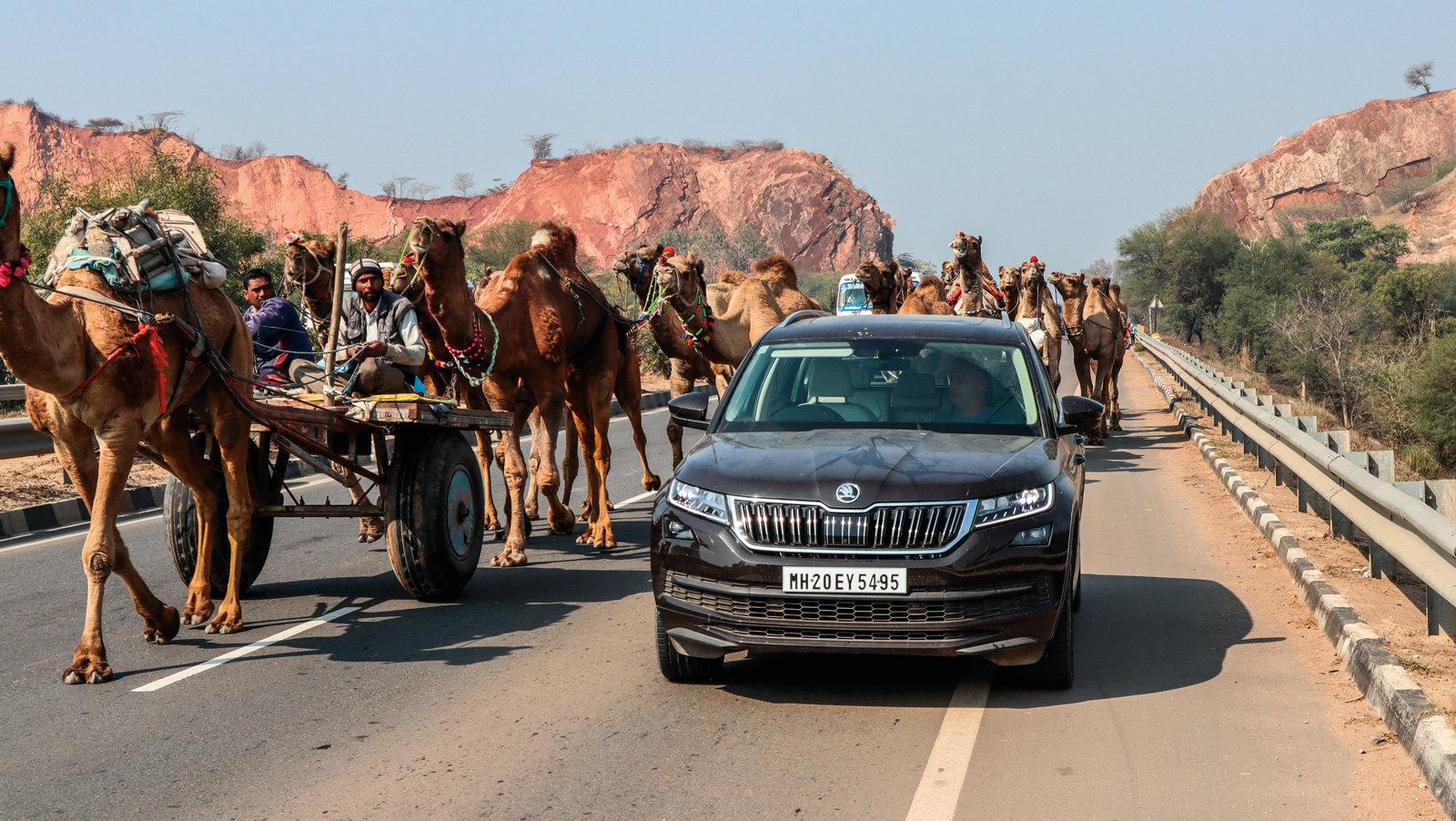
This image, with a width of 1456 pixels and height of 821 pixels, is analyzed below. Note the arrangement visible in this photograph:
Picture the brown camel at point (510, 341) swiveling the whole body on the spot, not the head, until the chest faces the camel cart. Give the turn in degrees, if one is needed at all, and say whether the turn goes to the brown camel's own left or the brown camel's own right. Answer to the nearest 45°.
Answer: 0° — it already faces it

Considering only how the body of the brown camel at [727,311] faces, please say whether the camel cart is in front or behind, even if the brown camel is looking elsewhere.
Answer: in front

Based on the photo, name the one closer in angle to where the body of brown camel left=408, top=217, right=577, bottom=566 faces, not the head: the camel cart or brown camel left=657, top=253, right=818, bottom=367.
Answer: the camel cart

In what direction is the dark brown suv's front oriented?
toward the camera

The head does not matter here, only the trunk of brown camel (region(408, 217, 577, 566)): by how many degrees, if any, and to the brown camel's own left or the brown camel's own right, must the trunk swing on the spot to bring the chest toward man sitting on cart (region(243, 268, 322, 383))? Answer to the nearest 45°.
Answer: approximately 45° to the brown camel's own right

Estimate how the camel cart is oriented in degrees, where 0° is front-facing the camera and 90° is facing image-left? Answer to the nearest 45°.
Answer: approximately 45°

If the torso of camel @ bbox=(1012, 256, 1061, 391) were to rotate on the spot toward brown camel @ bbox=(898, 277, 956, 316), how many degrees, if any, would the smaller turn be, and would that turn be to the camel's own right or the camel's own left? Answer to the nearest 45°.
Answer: approximately 45° to the camel's own right

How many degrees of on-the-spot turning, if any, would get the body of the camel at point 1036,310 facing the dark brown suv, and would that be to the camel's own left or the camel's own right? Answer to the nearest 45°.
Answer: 0° — it already faces it

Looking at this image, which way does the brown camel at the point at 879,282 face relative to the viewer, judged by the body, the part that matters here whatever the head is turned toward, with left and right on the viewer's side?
facing the viewer and to the left of the viewer

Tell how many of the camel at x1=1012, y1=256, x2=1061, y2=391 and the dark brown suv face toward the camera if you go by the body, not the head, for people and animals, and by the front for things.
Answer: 2

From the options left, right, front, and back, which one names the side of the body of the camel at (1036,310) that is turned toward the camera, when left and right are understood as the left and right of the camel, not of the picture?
front
